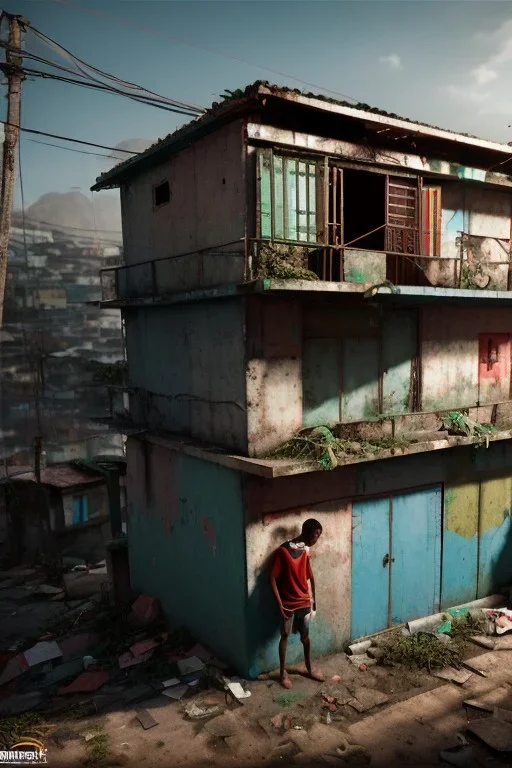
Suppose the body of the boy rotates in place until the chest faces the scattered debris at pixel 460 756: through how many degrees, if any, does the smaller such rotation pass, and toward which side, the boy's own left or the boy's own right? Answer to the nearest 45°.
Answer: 0° — they already face it

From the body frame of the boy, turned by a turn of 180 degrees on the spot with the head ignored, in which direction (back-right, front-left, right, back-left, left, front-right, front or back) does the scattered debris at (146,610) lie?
front

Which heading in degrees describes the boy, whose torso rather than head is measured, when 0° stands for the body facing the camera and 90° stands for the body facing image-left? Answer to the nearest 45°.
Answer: approximately 315°

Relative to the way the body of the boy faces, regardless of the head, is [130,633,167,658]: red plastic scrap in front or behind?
behind

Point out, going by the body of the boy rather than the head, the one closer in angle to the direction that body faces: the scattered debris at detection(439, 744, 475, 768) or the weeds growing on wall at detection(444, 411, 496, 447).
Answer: the scattered debris

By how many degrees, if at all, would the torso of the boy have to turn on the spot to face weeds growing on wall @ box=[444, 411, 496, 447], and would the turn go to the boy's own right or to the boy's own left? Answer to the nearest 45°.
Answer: approximately 90° to the boy's own left

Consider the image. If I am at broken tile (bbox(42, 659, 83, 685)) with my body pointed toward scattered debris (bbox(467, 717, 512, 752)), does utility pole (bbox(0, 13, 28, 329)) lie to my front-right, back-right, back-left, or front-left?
back-left

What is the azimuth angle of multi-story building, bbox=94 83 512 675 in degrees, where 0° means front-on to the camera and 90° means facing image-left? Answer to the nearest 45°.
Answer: approximately 315°

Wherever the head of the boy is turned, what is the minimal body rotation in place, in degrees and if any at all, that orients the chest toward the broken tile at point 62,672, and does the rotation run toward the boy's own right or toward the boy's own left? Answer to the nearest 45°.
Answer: approximately 135° to the boy's own right
